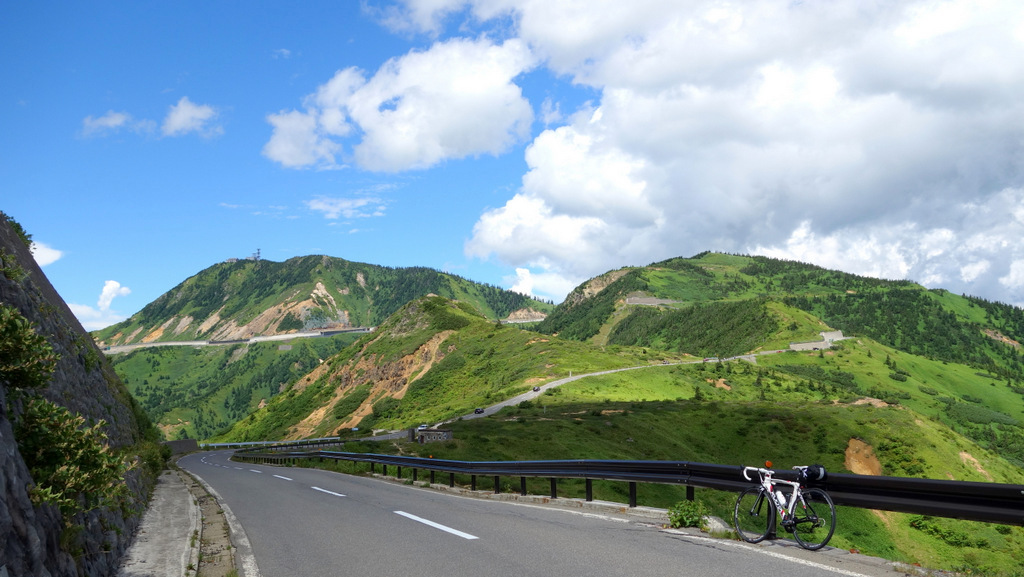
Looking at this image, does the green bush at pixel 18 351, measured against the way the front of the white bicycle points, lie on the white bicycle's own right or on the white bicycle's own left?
on the white bicycle's own left

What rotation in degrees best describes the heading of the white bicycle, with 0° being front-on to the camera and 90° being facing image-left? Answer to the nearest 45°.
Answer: approximately 135°

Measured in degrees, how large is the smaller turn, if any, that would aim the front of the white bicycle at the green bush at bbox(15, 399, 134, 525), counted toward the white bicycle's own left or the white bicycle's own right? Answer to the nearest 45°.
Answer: approximately 90° to the white bicycle's own left

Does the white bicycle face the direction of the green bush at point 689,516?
yes
